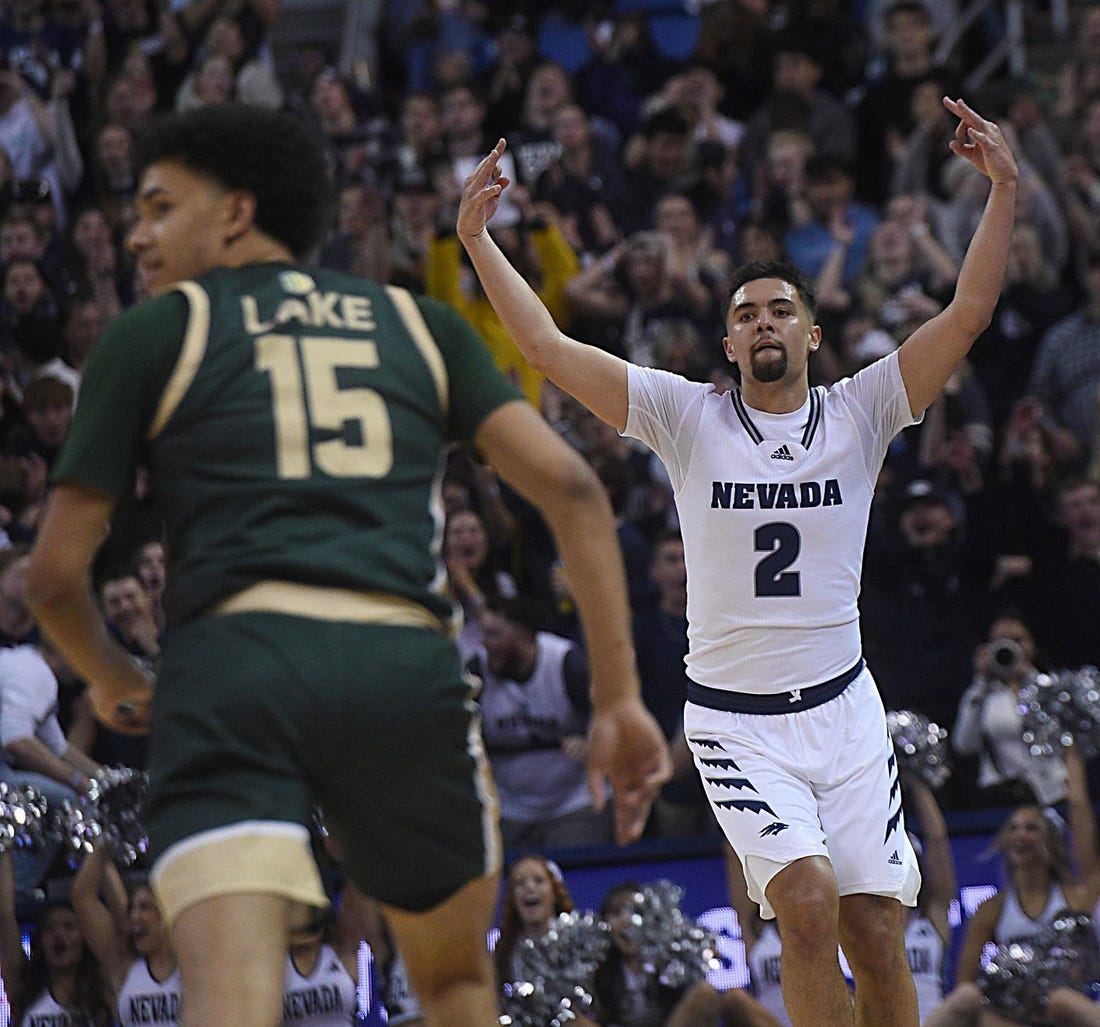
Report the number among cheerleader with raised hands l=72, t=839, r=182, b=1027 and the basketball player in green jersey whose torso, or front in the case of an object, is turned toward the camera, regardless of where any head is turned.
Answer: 1

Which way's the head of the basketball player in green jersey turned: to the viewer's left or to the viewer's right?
to the viewer's left

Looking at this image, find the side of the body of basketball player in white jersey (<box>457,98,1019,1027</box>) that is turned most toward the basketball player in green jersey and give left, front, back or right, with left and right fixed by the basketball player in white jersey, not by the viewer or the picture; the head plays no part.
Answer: front

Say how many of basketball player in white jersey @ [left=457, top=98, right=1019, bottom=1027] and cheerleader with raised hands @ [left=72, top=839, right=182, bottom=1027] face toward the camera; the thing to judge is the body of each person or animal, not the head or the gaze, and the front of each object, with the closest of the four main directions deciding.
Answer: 2

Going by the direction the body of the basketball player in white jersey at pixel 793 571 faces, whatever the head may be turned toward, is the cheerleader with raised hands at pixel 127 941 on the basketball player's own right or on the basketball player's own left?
on the basketball player's own right

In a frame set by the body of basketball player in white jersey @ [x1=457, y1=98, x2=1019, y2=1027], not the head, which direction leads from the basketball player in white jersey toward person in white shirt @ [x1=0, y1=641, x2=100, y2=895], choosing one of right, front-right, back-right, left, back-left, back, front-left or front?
back-right

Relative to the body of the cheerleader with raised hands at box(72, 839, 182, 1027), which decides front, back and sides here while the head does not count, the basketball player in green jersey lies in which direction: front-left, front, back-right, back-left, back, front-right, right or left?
front

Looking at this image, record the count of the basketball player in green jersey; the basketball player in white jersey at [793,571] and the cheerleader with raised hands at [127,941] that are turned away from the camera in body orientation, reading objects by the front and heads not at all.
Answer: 1

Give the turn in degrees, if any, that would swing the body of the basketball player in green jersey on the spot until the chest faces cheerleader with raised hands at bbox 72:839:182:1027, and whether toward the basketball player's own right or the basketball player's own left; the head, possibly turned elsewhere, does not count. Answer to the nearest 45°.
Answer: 0° — they already face them

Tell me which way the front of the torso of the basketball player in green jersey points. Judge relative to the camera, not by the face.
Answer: away from the camera

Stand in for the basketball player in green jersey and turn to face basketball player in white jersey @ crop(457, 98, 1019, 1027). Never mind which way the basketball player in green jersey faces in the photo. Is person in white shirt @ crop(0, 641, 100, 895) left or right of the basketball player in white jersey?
left

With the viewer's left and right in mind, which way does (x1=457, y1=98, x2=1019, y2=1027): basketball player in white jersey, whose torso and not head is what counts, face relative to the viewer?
facing the viewer

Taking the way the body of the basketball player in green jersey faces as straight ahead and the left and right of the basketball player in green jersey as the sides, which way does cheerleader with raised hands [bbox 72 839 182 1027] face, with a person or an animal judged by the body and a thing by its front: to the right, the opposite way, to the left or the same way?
the opposite way
